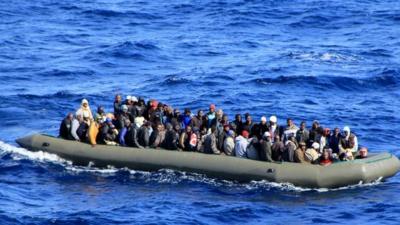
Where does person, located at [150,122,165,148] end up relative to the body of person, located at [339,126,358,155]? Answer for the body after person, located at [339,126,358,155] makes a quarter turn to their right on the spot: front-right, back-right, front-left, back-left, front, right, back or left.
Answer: front

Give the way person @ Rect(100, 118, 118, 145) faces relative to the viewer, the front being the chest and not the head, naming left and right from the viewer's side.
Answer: facing the viewer and to the right of the viewer

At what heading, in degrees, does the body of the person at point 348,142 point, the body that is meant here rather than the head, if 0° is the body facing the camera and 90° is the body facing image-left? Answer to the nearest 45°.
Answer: approximately 0°

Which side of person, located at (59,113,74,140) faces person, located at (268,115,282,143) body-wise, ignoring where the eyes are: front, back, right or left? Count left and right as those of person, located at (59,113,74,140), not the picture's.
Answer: front
